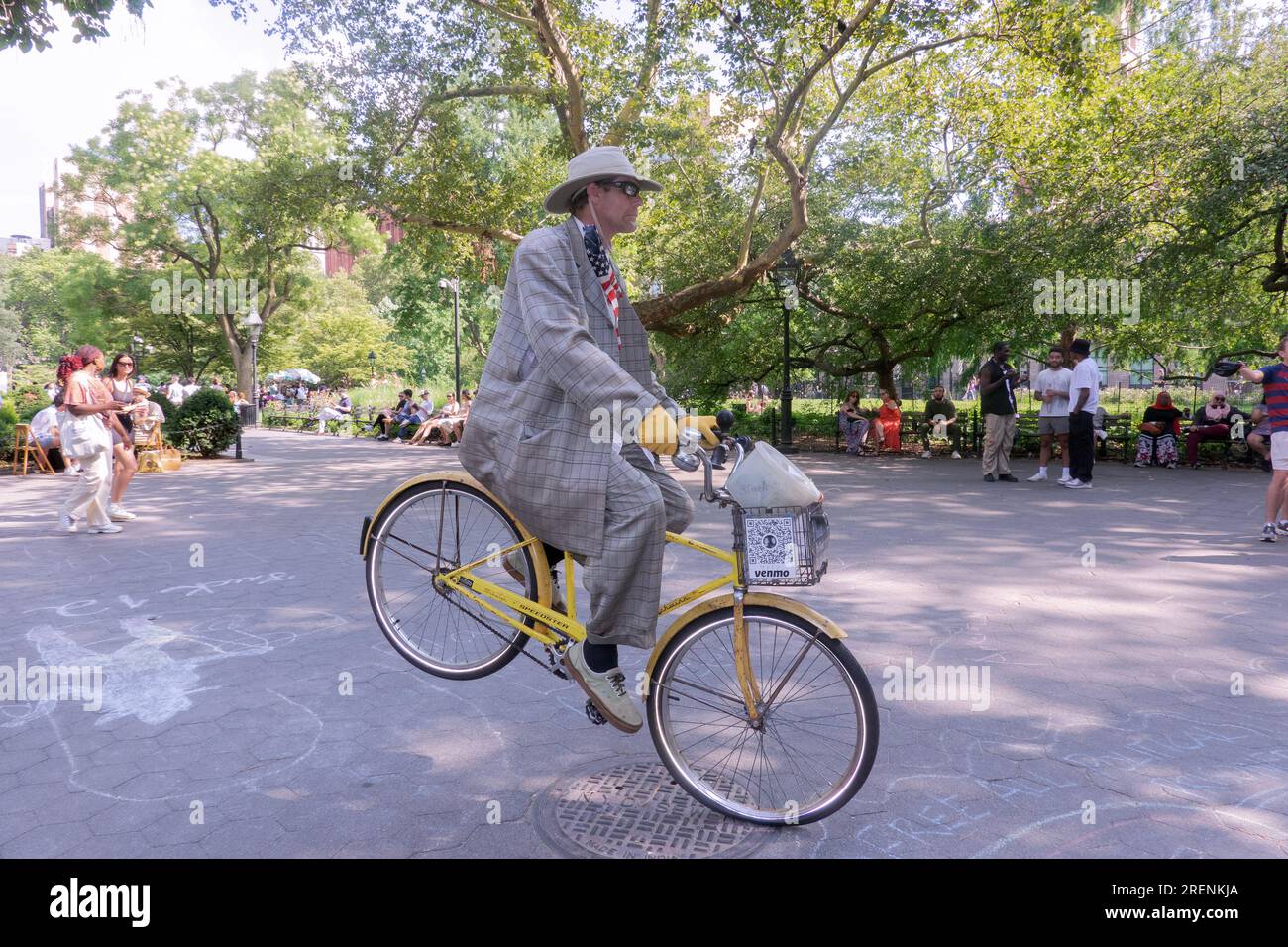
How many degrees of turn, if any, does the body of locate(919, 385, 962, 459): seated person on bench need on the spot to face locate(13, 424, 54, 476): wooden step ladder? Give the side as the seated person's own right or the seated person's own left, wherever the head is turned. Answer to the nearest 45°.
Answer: approximately 45° to the seated person's own right

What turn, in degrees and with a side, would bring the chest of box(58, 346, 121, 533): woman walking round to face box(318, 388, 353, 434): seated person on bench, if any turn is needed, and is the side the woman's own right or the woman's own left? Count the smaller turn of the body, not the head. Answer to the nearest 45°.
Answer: approximately 90° to the woman's own left

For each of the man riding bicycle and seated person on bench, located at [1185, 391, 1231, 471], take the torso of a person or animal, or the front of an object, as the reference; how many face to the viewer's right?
1

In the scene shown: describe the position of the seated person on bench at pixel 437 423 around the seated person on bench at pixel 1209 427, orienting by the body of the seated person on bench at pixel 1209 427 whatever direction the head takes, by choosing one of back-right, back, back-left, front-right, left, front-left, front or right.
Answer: front-right

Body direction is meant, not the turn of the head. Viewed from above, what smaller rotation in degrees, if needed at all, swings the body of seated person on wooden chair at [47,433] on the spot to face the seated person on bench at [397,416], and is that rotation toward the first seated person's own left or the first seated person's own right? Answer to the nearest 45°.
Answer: approximately 45° to the first seated person's own left

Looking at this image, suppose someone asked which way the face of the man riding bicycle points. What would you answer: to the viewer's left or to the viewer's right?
to the viewer's right
